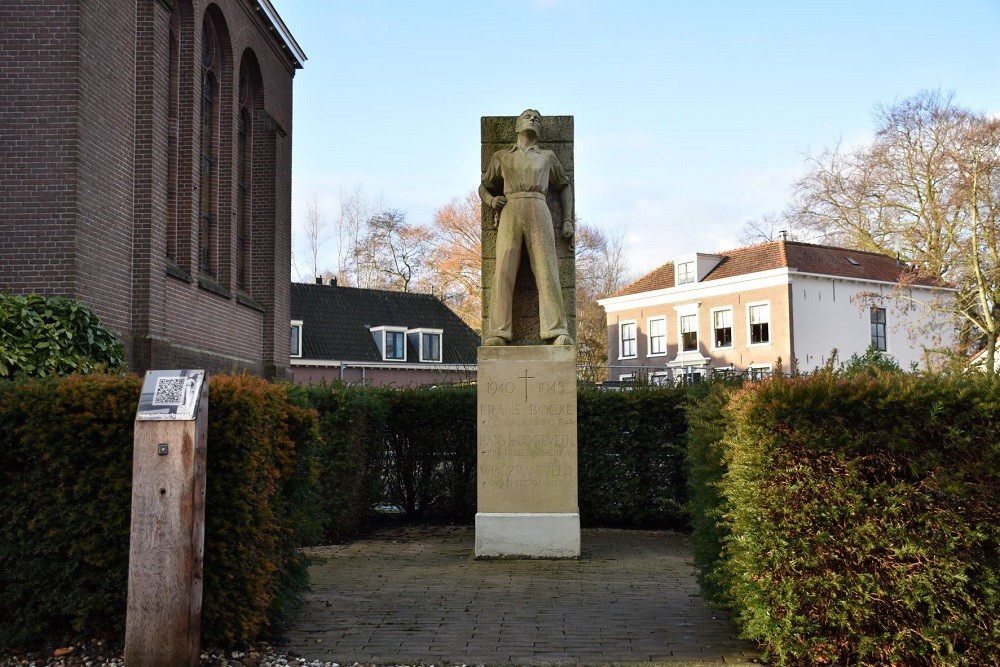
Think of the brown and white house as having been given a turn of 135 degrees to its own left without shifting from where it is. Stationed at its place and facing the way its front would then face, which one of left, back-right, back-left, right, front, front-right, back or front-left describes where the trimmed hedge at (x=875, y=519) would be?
right

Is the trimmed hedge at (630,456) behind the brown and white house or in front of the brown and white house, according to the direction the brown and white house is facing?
in front

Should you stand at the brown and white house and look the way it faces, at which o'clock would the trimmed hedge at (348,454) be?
The trimmed hedge is roughly at 11 o'clock from the brown and white house.

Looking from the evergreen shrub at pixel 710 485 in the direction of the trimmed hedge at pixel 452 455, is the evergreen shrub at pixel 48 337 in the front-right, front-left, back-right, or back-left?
front-left

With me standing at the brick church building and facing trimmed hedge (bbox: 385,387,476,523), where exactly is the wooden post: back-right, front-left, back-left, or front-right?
front-right

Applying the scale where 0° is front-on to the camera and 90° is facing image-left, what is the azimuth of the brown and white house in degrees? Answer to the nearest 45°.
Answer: approximately 45°

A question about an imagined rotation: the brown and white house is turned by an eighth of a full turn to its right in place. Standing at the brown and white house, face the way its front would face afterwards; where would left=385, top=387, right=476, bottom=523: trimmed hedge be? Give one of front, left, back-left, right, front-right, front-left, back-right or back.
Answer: left

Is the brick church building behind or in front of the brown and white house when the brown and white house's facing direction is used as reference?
in front
